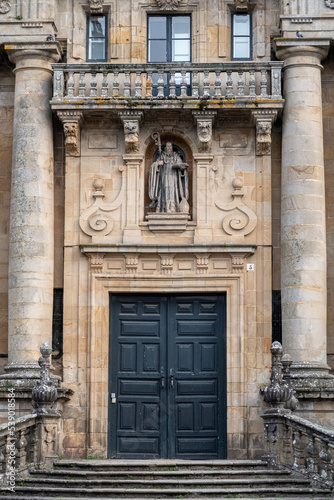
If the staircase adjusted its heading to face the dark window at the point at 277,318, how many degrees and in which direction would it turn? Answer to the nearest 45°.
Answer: approximately 135° to its left

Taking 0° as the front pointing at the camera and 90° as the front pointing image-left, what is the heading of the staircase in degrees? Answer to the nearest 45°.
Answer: approximately 0°

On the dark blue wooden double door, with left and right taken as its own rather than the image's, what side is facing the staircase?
front

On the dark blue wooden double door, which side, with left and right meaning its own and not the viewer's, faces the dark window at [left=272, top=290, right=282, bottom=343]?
left

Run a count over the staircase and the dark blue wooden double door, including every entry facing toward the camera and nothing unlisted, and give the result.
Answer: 2

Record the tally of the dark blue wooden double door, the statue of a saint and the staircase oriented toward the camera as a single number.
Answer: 3
